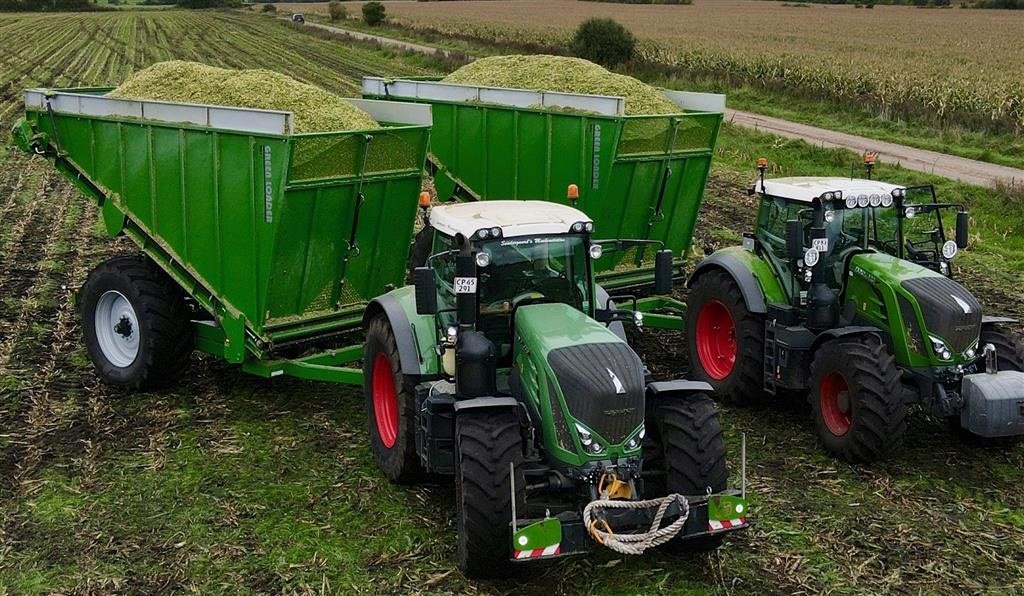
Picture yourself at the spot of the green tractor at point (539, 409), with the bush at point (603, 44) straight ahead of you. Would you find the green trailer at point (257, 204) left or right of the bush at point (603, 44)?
left

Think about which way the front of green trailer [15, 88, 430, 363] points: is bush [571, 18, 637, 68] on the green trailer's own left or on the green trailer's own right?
on the green trailer's own left

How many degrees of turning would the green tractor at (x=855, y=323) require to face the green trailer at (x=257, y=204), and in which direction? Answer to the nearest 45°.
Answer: approximately 135° to its right

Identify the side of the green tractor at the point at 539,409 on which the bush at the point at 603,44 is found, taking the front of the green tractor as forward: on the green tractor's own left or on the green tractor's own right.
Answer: on the green tractor's own left

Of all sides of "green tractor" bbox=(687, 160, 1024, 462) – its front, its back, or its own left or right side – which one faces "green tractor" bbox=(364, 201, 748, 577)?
right

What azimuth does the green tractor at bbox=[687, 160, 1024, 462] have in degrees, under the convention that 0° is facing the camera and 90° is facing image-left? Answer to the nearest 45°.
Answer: approximately 315°

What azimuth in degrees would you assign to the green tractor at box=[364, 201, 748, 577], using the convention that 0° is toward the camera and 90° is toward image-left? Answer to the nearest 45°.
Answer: approximately 315°

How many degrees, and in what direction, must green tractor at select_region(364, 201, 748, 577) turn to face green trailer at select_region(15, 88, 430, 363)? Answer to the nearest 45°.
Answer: approximately 180°

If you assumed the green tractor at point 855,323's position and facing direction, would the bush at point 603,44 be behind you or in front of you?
behind

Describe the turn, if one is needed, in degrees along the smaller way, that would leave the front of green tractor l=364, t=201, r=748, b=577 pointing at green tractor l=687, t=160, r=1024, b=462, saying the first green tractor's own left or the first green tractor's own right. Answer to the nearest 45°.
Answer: approximately 90° to the first green tractor's own left
